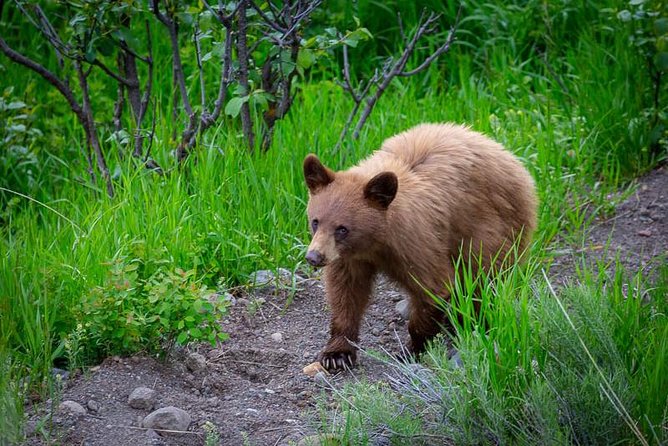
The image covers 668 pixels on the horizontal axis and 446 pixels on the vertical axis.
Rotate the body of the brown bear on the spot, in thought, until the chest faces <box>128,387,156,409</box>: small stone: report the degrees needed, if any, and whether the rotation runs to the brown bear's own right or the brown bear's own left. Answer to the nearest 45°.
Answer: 0° — it already faces it

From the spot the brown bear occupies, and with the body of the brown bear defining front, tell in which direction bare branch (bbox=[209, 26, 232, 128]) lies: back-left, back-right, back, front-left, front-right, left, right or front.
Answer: right

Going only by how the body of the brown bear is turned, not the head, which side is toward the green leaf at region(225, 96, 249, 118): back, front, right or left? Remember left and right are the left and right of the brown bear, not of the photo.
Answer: right

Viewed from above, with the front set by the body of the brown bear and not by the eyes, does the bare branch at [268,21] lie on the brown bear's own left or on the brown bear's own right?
on the brown bear's own right

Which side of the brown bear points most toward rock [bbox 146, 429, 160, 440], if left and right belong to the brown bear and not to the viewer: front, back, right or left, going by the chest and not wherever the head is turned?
front

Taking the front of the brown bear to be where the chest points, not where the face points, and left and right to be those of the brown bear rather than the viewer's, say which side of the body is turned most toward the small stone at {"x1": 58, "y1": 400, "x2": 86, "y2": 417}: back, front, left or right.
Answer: front

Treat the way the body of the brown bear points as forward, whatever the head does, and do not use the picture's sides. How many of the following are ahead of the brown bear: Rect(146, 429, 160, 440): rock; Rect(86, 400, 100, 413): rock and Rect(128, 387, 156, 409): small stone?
3

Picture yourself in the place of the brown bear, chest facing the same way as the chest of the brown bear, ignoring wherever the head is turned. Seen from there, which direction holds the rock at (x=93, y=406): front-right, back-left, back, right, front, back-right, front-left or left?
front

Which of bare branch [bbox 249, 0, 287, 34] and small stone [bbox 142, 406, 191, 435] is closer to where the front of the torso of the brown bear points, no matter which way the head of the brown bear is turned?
the small stone

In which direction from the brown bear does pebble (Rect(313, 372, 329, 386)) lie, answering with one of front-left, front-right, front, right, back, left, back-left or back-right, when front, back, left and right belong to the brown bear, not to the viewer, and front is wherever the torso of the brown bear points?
front

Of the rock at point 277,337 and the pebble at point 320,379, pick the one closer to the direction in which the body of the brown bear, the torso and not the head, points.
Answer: the pebble

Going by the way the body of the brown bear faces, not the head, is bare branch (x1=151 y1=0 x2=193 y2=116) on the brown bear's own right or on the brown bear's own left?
on the brown bear's own right

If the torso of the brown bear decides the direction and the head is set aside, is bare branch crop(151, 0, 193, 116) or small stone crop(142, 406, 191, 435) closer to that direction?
the small stone

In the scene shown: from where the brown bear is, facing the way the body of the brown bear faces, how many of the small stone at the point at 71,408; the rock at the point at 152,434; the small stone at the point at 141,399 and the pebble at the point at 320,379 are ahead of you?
4

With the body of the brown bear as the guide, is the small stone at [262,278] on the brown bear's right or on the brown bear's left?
on the brown bear's right

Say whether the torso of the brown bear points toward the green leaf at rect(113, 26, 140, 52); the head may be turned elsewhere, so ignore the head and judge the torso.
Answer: no
